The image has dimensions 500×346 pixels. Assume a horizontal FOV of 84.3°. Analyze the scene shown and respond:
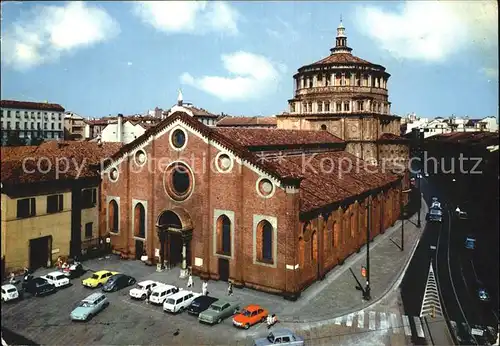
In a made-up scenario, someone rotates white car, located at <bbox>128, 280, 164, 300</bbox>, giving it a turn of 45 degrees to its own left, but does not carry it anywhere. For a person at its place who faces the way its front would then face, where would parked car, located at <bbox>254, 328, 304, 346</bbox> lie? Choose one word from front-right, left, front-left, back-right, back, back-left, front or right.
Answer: front-left

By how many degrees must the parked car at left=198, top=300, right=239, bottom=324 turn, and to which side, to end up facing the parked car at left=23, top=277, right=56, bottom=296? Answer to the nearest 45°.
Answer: approximately 45° to its right

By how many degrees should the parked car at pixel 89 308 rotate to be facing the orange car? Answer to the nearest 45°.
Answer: approximately 90° to its left

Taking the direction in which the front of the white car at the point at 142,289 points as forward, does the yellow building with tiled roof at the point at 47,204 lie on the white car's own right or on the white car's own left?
on the white car's own right

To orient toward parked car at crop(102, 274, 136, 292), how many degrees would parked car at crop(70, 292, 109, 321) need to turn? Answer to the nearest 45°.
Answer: approximately 180°

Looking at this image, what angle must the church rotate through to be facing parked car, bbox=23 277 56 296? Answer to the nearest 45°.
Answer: approximately 45° to its right

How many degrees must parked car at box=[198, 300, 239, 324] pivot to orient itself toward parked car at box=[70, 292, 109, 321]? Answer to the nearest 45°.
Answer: approximately 45° to its right

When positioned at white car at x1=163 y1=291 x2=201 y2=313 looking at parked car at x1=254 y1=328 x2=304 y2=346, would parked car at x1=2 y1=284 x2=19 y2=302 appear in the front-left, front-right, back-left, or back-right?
back-right

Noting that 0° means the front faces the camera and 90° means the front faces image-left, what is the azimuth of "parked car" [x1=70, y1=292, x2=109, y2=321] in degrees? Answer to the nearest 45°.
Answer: approximately 45°

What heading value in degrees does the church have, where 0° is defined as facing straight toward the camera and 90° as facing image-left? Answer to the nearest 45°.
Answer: approximately 45°

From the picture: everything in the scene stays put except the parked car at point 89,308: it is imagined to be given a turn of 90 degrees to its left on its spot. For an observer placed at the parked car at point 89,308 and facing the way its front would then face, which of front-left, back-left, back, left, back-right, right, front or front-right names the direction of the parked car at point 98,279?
back-left
